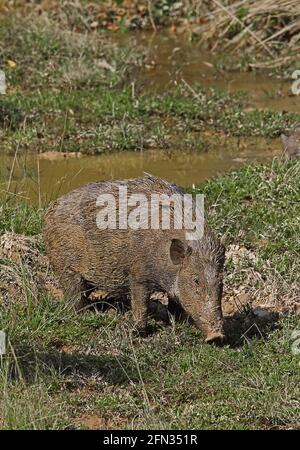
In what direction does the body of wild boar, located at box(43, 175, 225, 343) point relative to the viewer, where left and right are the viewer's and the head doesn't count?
facing the viewer and to the right of the viewer
